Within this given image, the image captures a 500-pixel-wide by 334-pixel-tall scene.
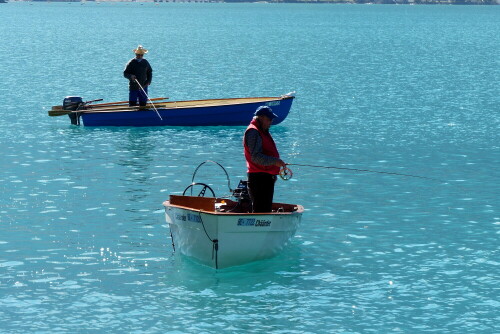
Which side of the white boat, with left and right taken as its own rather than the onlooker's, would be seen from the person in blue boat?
back

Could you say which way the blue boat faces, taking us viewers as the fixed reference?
facing to the right of the viewer

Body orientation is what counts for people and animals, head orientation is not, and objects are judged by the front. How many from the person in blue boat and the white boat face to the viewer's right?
0

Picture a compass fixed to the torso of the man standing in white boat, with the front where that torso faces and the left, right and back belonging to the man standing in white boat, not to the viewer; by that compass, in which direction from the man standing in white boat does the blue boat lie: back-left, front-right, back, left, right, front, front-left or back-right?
left

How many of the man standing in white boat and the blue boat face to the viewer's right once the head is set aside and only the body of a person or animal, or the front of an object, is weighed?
2

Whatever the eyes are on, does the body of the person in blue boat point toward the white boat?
yes

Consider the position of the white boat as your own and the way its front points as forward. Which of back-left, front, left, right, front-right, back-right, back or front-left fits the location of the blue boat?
back

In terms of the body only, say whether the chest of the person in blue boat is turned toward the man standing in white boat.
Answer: yes

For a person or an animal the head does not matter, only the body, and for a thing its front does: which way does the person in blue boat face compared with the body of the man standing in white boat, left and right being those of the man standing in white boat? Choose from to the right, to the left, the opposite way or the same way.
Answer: to the right

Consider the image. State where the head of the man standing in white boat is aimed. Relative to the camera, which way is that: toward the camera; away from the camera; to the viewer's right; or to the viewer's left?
to the viewer's right

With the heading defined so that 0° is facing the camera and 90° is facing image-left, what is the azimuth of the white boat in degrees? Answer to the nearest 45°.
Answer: approximately 0°

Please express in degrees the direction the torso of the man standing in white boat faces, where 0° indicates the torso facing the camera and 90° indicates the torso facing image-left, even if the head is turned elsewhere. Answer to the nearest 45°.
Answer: approximately 270°

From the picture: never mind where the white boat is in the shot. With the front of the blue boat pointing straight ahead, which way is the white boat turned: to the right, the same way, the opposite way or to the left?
to the right
